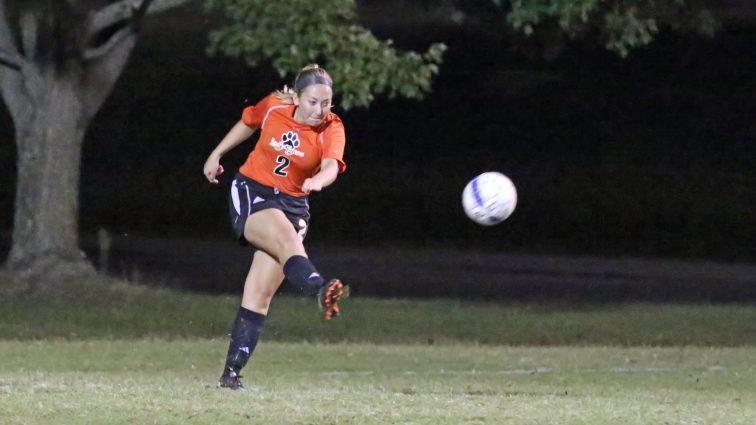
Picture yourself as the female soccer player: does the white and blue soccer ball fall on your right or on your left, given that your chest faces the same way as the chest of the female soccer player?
on your left

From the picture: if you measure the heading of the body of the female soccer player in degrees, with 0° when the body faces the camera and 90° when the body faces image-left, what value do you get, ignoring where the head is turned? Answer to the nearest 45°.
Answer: approximately 315°

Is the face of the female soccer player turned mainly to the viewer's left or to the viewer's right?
to the viewer's right
